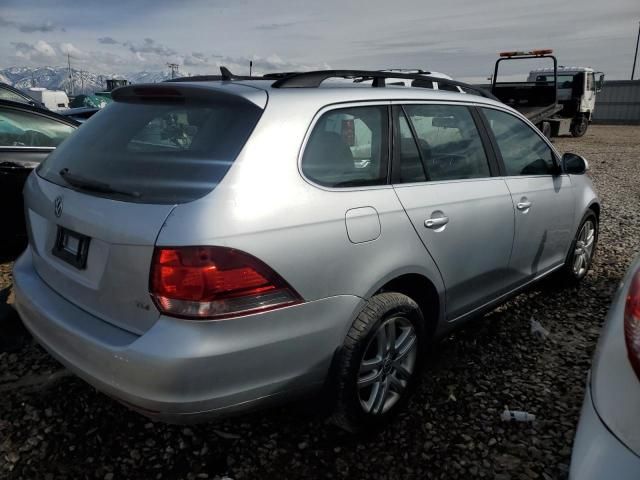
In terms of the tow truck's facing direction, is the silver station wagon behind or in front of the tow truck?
behind

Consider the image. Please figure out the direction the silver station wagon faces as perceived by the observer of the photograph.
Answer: facing away from the viewer and to the right of the viewer

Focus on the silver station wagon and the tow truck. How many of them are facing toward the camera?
0

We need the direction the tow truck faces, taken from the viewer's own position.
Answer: facing away from the viewer and to the right of the viewer

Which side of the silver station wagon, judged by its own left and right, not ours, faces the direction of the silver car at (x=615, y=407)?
right

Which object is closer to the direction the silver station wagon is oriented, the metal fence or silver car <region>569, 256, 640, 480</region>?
the metal fence

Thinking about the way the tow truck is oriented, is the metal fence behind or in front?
in front

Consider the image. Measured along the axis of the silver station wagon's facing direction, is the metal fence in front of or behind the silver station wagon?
in front
